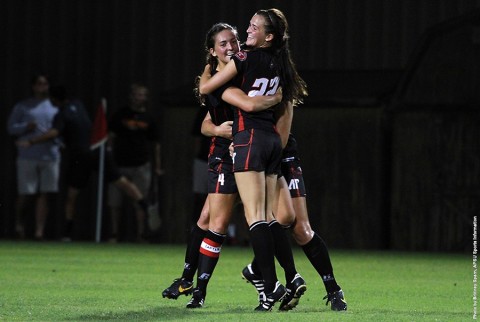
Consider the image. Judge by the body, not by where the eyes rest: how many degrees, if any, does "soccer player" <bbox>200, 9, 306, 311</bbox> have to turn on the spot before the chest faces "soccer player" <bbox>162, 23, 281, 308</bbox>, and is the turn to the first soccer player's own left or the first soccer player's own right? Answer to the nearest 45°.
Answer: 0° — they already face them

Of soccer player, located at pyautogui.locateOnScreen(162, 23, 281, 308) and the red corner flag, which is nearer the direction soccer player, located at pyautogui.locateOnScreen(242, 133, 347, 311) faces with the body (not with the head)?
the soccer player

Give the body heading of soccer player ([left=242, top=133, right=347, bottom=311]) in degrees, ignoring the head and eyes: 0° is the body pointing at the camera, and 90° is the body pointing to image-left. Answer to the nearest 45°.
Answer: approximately 45°

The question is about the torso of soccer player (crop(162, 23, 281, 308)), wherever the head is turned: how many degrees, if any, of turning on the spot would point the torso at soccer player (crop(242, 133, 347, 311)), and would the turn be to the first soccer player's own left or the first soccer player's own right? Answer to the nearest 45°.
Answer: approximately 45° to the first soccer player's own left

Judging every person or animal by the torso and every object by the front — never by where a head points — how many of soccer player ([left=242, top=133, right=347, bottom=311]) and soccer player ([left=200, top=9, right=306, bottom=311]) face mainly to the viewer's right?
0

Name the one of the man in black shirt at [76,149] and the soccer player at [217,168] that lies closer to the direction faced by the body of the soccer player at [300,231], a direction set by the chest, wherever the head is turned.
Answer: the soccer player

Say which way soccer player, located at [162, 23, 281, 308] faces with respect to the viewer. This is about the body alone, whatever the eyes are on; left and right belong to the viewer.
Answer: facing the viewer and to the right of the viewer

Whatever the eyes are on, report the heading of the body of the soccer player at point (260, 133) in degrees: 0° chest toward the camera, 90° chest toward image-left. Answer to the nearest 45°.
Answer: approximately 135°

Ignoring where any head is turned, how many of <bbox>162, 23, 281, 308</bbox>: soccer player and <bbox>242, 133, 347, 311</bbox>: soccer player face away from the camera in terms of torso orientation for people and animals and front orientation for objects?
0

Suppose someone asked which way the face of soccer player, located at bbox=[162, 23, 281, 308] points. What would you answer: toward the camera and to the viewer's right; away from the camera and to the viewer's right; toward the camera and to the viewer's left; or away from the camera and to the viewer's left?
toward the camera and to the viewer's right

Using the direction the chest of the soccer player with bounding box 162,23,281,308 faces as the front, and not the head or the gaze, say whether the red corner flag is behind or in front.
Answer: behind
